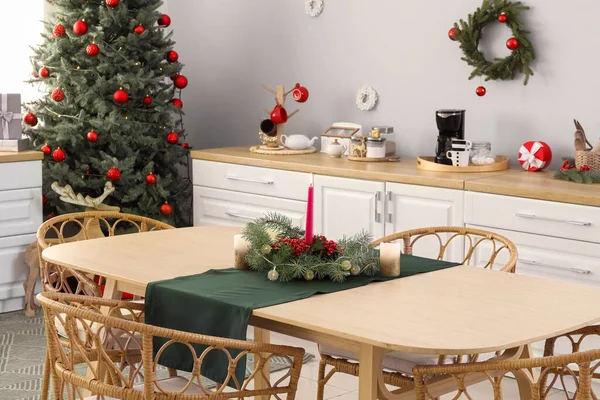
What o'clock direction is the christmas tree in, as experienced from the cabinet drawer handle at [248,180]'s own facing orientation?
The christmas tree is roughly at 2 o'clock from the cabinet drawer handle.

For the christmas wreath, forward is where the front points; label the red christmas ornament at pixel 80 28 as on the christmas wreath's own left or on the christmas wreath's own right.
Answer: on the christmas wreath's own right

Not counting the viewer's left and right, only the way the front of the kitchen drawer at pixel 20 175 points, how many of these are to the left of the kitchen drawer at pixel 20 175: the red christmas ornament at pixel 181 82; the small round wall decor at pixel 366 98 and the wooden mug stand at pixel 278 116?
3

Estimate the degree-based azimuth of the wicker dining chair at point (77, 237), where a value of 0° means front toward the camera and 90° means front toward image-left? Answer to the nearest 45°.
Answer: approximately 315°

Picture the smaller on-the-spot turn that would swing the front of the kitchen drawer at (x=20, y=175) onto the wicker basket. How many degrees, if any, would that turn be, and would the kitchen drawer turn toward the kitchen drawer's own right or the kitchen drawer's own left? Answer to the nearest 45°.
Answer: approximately 45° to the kitchen drawer's own left

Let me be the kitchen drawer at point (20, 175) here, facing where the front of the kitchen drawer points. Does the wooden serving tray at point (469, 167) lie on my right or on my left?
on my left

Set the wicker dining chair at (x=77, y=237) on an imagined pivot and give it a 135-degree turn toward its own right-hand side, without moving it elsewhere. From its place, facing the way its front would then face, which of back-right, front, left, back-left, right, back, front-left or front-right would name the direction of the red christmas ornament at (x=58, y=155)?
right

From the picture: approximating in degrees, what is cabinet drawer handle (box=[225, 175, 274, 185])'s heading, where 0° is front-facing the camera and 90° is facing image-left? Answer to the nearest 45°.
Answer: approximately 45°

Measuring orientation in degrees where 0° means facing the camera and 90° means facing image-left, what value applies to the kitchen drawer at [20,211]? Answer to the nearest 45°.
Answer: approximately 0°

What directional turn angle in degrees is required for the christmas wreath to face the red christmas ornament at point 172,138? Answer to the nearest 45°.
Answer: approximately 90° to its right
